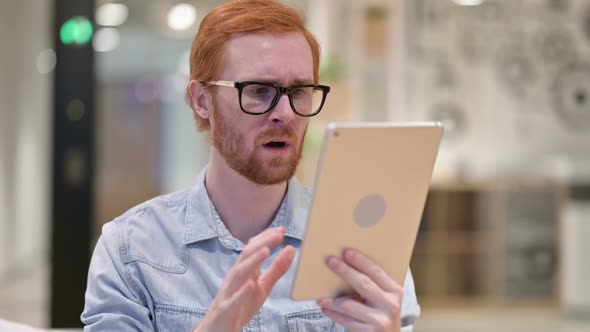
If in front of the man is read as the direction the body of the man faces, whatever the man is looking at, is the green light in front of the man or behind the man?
behind

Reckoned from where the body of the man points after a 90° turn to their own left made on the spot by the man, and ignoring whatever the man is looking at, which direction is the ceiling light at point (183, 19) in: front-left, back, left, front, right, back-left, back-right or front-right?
front-left

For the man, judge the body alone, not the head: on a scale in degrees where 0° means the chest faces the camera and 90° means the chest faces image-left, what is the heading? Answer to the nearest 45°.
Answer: approximately 315°

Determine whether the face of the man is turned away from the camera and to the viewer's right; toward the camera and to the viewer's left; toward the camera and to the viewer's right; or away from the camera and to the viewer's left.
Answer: toward the camera and to the viewer's right
